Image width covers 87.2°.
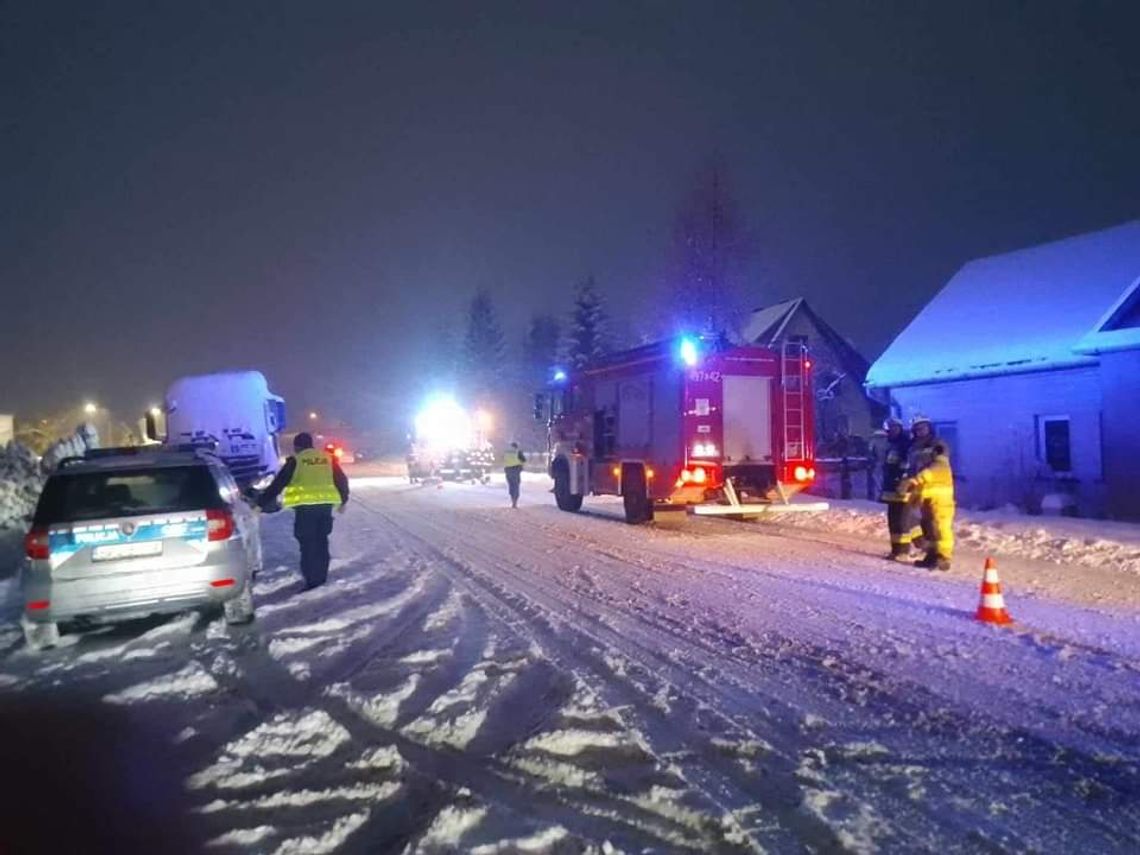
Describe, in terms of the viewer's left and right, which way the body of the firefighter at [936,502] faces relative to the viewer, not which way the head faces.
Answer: facing to the left of the viewer

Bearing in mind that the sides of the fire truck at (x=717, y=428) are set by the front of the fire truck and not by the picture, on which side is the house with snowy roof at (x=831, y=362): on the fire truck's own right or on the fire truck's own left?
on the fire truck's own right

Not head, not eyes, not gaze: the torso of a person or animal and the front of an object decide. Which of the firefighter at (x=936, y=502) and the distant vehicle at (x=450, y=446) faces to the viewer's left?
the firefighter

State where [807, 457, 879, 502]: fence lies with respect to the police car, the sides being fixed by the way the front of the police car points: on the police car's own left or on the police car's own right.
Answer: on the police car's own right

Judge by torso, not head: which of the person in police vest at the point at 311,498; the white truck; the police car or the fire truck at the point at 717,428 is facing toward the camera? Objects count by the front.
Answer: the white truck

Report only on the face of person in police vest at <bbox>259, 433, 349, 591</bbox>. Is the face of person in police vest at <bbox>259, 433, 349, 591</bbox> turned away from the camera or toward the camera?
away from the camera

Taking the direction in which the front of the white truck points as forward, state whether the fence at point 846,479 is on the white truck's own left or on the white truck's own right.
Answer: on the white truck's own left

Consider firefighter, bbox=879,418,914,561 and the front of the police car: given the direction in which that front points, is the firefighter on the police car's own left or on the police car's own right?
on the police car's own right

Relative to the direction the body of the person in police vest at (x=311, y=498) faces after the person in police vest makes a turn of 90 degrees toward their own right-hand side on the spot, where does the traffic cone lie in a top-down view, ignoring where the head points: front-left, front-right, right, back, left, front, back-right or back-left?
front-right

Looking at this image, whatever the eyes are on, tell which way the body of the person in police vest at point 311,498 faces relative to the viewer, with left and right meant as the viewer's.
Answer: facing away from the viewer

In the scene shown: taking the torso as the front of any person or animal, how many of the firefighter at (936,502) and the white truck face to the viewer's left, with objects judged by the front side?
1
